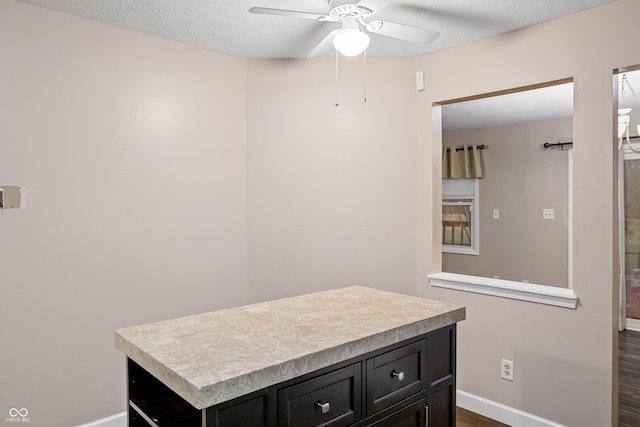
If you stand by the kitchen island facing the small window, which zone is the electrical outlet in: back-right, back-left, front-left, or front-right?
front-right

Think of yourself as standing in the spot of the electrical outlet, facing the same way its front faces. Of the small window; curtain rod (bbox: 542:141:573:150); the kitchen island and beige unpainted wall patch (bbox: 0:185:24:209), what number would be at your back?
2

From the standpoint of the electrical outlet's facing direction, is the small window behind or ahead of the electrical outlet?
behind

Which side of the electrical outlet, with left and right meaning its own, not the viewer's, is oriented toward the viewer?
front

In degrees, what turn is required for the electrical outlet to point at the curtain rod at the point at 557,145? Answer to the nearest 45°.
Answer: approximately 180°

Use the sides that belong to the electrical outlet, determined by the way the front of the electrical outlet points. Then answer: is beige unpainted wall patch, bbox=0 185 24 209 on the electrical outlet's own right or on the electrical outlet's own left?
on the electrical outlet's own right

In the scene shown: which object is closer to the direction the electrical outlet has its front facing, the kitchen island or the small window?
the kitchen island

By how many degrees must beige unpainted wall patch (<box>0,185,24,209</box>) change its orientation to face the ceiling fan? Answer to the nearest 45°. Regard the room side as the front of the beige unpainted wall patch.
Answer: approximately 45° to its left

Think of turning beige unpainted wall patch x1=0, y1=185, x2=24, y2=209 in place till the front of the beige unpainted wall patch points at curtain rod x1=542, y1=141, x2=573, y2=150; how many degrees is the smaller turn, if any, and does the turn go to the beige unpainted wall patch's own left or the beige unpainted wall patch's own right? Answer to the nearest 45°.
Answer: approximately 90° to the beige unpainted wall patch's own left

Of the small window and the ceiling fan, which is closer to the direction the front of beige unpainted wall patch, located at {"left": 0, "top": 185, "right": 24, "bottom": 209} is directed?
the ceiling fan

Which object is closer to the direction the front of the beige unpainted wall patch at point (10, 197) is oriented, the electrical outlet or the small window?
the electrical outlet
